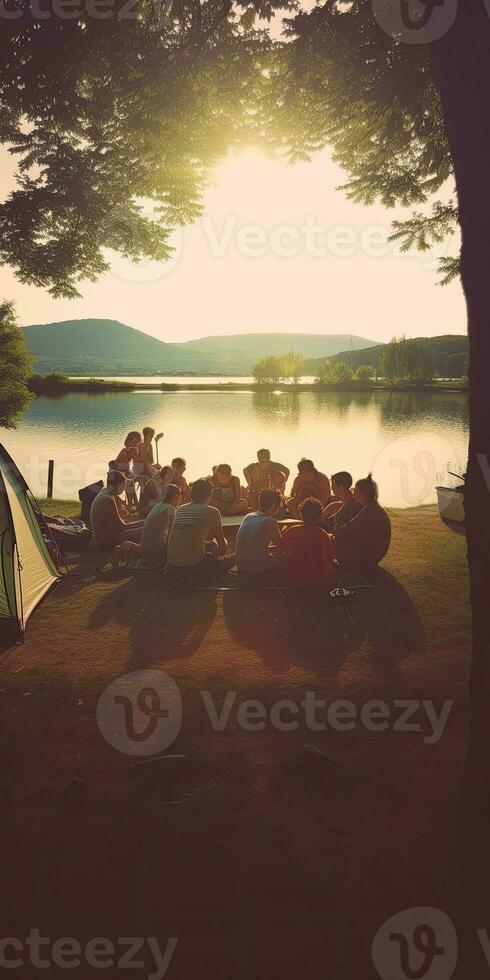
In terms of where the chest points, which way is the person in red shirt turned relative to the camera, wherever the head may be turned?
away from the camera

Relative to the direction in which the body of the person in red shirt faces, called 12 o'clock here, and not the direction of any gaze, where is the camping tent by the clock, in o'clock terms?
The camping tent is roughly at 9 o'clock from the person in red shirt.
